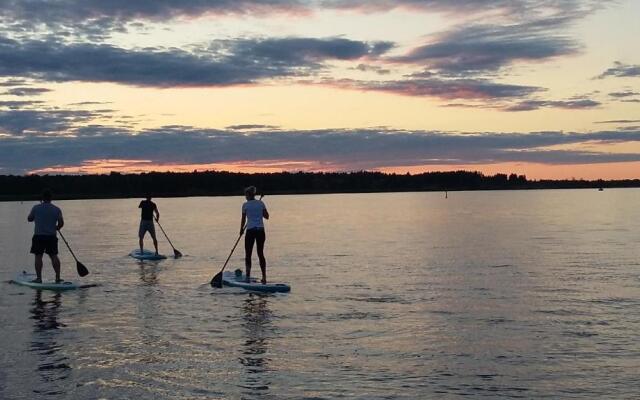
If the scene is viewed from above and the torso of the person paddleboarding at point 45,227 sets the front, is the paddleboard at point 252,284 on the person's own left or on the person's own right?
on the person's own right

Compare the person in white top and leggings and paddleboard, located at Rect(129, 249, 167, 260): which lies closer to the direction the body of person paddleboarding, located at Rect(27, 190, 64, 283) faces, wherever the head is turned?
the paddleboard

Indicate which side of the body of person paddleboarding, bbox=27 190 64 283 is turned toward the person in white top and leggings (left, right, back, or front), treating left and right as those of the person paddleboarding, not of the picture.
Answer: right

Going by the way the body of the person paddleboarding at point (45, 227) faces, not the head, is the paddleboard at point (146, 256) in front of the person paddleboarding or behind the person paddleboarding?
in front

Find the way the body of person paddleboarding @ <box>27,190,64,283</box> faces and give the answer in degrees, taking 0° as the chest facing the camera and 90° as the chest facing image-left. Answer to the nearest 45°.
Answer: approximately 180°
